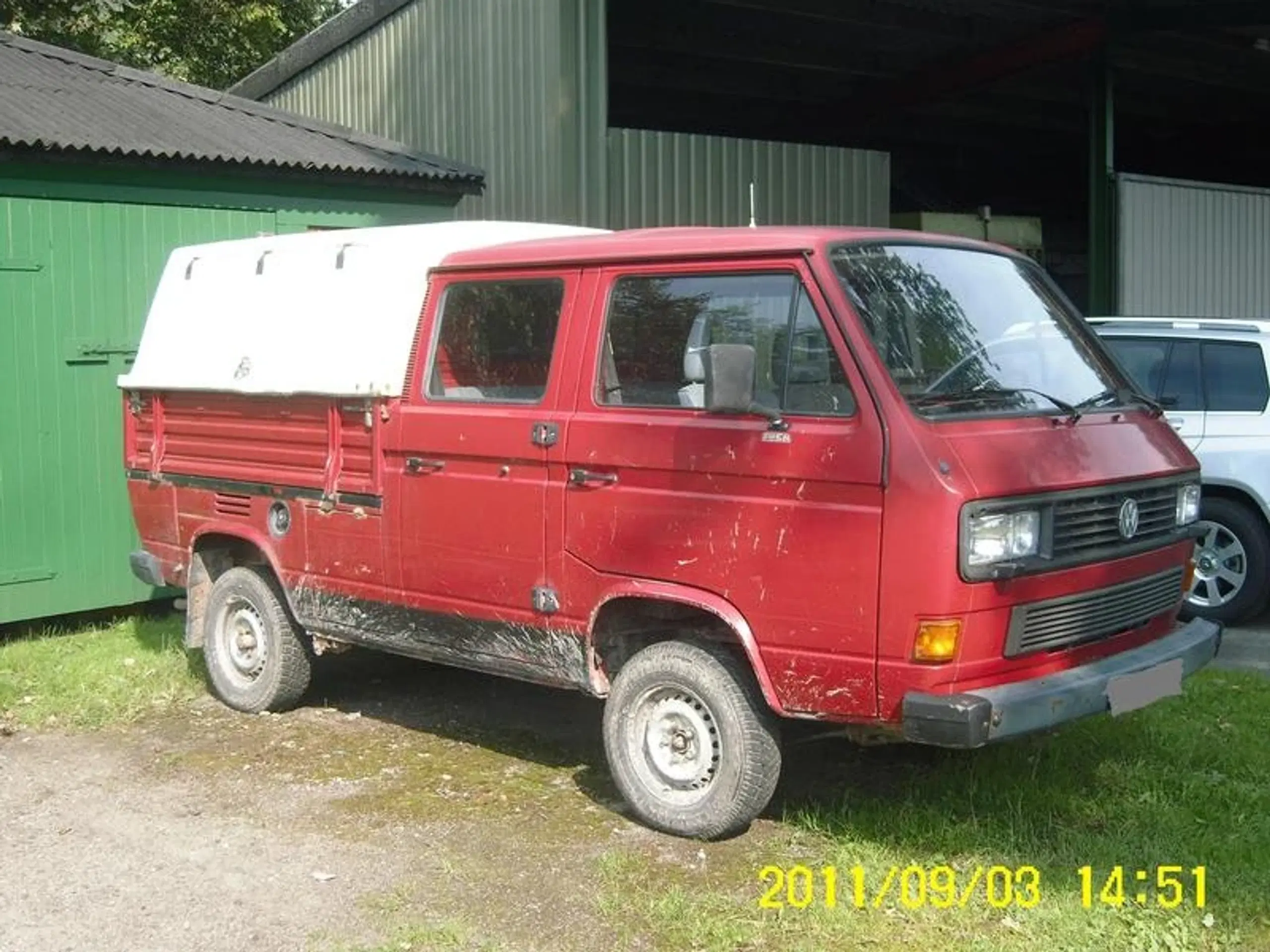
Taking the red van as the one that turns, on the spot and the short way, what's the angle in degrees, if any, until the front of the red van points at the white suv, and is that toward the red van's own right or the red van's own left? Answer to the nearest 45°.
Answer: approximately 90° to the red van's own left

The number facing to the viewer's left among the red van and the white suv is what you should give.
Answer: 1

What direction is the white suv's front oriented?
to the viewer's left

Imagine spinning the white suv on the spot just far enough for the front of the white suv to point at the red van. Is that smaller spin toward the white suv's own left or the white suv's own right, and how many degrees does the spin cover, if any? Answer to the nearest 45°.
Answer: approximately 90° to the white suv's own left

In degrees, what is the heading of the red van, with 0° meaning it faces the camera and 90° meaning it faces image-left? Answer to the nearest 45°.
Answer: approximately 315°
